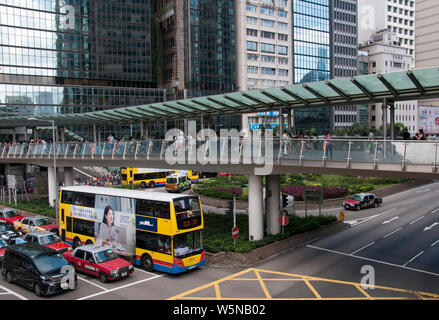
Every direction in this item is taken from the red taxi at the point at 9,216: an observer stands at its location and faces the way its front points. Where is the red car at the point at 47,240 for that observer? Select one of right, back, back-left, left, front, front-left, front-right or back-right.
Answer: front-right

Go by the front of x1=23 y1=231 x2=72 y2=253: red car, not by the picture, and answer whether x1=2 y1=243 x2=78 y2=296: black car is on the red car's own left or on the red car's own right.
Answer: on the red car's own right

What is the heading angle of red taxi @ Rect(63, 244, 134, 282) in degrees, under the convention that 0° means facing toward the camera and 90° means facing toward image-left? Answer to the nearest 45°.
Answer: approximately 315°

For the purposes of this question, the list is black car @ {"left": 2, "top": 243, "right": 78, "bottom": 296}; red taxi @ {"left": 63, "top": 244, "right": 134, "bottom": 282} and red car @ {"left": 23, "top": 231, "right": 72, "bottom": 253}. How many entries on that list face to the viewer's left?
0

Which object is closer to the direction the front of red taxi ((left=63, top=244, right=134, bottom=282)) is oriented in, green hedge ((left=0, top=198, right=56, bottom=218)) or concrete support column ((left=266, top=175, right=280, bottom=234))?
the concrete support column

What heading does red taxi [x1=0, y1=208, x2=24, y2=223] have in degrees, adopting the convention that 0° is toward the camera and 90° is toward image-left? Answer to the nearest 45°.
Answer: approximately 315°

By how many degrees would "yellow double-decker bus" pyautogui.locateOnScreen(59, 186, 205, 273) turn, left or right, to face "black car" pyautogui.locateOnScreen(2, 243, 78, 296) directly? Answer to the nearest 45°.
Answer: approximately 90° to its right

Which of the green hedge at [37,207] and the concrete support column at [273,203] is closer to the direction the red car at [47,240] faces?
the concrete support column

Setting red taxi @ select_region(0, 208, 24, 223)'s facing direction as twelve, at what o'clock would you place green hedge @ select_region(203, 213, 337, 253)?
The green hedge is roughly at 12 o'clock from the red taxi.

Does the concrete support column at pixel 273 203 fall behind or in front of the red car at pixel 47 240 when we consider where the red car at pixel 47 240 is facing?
in front

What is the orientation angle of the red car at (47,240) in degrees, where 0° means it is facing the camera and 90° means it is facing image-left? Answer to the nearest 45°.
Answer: approximately 315°
